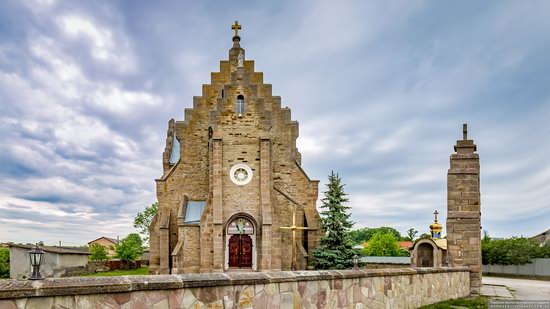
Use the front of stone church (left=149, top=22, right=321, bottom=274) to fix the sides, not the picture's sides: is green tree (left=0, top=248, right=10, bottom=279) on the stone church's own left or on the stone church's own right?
on the stone church's own right

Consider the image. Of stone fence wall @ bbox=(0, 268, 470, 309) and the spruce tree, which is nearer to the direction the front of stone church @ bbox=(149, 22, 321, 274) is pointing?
the stone fence wall

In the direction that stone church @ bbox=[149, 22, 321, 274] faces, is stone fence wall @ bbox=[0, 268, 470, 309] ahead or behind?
ahead

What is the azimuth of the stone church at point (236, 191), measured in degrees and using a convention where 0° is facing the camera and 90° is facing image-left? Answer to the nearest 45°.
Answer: approximately 0°

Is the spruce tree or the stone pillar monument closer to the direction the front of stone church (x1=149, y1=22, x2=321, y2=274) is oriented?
the stone pillar monument

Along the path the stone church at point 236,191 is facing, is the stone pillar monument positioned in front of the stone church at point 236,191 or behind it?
in front
